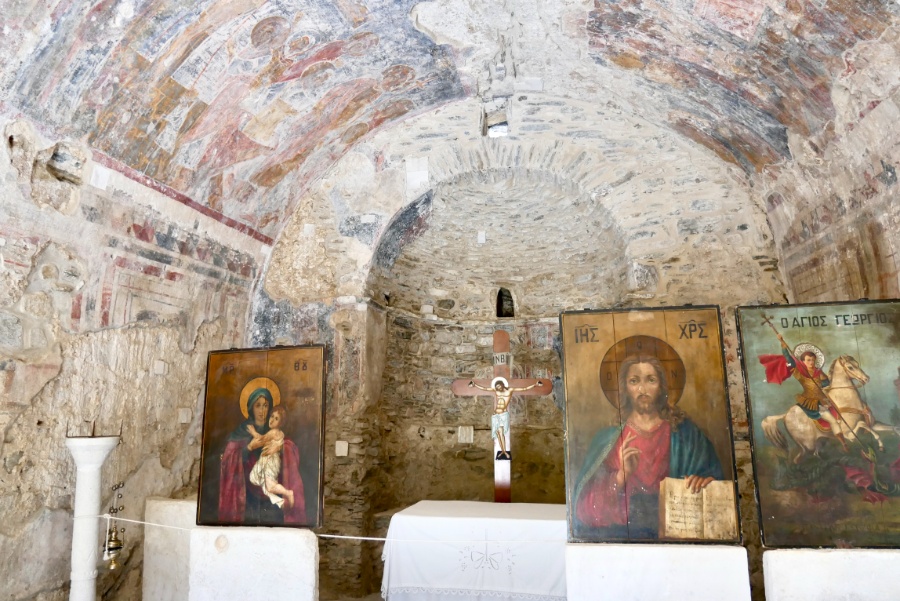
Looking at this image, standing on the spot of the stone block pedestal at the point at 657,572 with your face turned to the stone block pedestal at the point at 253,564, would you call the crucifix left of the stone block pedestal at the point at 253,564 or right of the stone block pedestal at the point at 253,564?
right

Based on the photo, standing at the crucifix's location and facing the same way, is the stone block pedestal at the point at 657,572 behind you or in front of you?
in front

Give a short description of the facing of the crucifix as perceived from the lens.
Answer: facing the viewer

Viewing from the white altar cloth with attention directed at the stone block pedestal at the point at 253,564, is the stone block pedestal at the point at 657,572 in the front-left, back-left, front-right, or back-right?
back-left

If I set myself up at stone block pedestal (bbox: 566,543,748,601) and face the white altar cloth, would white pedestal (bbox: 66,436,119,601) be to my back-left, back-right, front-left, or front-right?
front-left

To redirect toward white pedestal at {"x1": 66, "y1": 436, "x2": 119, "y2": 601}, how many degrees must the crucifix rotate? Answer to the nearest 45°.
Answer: approximately 45° to its right

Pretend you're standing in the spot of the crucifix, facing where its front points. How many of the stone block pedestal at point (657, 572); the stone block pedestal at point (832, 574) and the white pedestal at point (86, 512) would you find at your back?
0

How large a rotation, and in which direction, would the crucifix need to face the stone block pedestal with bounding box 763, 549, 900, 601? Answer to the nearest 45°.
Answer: approximately 45° to its left

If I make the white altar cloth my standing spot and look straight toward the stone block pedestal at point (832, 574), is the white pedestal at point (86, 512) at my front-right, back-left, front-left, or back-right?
back-right

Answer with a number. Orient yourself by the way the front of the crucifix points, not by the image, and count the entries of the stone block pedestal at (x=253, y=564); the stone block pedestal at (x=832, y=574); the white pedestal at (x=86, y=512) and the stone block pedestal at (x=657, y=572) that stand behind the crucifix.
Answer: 0

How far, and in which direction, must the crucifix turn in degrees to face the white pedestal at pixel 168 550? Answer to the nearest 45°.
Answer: approximately 90° to its right
